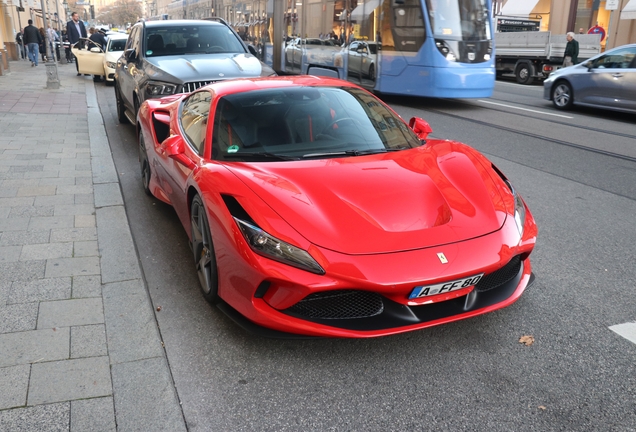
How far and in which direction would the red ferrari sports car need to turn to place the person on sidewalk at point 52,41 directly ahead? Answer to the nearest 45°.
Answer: approximately 180°

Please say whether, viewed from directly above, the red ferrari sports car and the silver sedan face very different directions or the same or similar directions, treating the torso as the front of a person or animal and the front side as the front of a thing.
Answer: very different directions

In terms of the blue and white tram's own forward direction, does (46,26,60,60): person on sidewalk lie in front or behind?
behind

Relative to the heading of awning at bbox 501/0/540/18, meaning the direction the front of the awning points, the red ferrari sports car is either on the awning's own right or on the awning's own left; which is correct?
on the awning's own left

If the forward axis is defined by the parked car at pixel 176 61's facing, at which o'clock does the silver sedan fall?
The silver sedan is roughly at 10 o'clock from the parked car.

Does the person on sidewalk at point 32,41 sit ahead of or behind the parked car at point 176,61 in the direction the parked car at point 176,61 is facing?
behind
